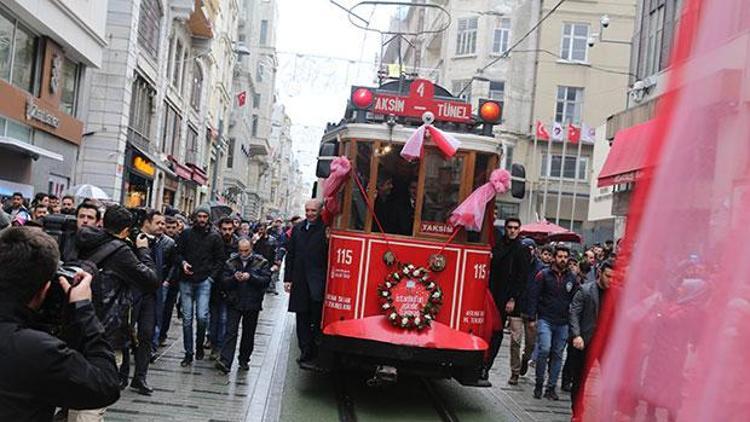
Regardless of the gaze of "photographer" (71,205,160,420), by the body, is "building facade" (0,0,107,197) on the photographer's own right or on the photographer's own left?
on the photographer's own left

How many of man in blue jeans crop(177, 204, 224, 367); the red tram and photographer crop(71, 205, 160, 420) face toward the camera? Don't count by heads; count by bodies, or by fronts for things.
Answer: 2

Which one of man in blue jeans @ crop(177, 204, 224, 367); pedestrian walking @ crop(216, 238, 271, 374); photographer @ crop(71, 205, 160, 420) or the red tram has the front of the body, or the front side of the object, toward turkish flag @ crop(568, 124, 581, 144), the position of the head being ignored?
the photographer

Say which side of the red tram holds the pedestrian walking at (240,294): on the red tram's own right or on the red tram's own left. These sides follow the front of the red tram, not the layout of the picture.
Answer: on the red tram's own right

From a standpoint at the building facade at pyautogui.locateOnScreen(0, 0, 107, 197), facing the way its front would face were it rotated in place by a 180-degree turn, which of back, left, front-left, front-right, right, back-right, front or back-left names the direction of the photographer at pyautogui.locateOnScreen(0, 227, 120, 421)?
back-left

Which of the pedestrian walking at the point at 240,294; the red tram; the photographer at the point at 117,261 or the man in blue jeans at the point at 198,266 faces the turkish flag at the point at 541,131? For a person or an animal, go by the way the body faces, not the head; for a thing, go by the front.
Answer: the photographer

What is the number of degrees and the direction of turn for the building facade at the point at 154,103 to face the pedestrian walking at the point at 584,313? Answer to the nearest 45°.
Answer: approximately 45° to its right

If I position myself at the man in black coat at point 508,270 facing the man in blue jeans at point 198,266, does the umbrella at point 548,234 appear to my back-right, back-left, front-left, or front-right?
back-right

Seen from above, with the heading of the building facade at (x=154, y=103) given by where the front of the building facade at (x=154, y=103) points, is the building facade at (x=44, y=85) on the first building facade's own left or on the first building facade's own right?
on the first building facade's own right

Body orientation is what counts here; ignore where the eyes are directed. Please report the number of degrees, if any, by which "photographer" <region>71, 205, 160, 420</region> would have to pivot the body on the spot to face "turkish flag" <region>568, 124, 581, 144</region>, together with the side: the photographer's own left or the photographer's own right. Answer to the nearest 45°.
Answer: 0° — they already face it

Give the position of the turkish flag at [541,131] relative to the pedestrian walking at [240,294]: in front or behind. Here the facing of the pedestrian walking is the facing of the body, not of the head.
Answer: behind
